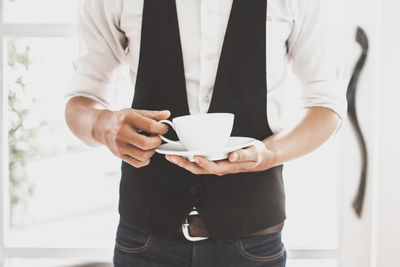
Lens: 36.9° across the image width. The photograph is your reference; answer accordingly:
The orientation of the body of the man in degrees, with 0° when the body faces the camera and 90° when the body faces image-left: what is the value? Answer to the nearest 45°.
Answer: approximately 0°

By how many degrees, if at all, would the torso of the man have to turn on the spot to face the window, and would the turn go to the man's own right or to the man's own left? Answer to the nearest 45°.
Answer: approximately 135° to the man's own right
